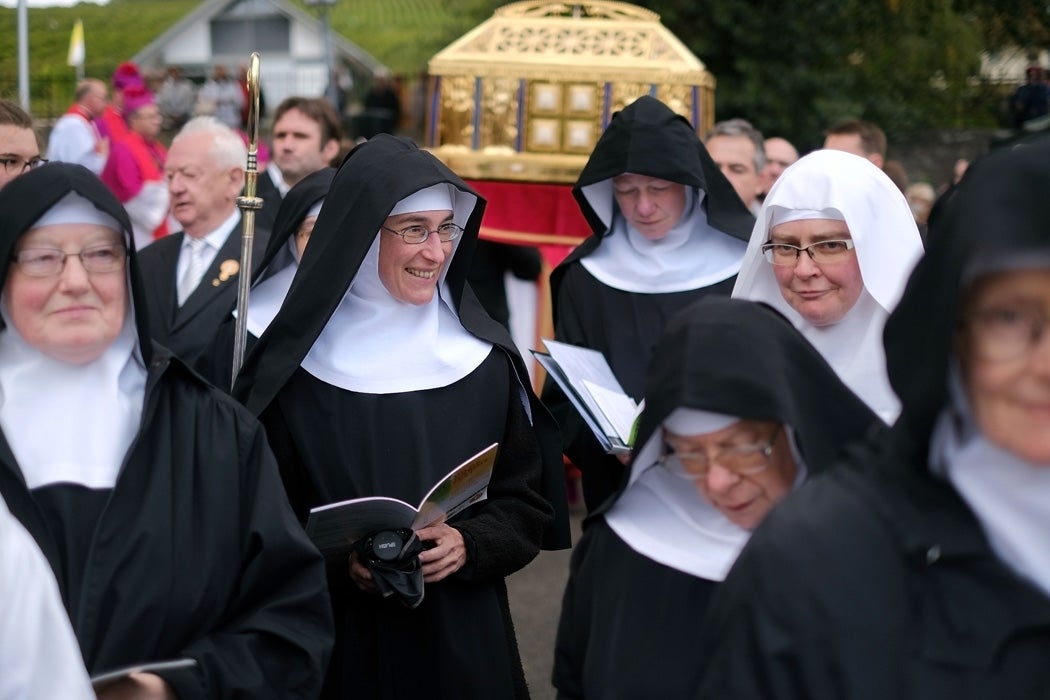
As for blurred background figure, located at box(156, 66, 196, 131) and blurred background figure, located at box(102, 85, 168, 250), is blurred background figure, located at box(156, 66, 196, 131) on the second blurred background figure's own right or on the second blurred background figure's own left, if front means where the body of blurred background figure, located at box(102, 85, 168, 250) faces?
on the second blurred background figure's own left

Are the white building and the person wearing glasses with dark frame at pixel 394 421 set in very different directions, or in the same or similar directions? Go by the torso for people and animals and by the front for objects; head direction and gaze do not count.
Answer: same or similar directions

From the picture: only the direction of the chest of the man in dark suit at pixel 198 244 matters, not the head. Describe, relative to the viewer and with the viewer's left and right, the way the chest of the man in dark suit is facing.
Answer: facing the viewer and to the left of the viewer

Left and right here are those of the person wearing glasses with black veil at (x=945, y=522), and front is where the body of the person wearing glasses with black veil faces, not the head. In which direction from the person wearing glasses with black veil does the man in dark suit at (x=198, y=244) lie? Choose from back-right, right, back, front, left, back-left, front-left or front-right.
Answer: back

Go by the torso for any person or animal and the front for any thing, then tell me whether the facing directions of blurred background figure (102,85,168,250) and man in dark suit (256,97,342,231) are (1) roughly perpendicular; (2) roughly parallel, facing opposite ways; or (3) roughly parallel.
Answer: roughly perpendicular

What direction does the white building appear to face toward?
toward the camera

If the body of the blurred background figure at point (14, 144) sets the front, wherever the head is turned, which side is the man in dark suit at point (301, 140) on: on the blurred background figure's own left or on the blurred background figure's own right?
on the blurred background figure's own left

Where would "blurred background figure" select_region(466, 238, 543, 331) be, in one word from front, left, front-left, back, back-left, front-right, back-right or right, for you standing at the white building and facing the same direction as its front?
front

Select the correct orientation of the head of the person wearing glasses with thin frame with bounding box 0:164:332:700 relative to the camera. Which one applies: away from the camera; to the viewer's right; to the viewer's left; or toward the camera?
toward the camera

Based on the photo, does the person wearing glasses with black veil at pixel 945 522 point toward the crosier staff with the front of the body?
no

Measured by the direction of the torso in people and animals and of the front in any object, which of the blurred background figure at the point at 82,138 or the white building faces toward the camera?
the white building

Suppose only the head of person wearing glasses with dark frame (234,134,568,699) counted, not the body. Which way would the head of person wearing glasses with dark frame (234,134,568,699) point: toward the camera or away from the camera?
toward the camera

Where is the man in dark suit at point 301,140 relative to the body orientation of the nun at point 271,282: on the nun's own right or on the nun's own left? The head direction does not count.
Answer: on the nun's own left

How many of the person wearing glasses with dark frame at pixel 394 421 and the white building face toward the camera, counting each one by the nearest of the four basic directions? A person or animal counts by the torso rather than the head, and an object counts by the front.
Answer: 2

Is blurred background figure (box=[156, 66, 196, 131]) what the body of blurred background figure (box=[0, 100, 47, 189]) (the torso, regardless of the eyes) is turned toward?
no

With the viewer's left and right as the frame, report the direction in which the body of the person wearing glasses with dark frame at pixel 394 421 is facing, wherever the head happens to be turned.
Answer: facing the viewer

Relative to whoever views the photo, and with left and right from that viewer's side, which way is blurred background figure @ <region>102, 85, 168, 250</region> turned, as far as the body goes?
facing the viewer and to the right of the viewer
